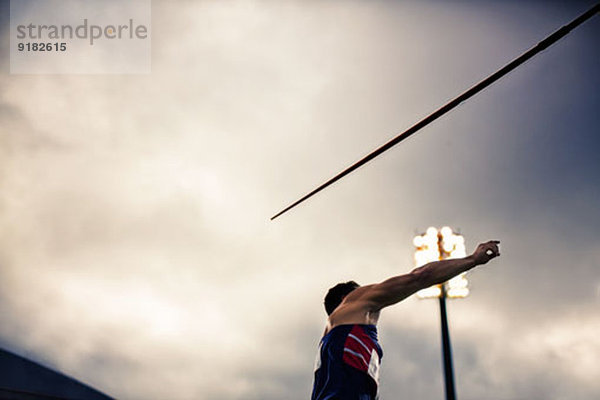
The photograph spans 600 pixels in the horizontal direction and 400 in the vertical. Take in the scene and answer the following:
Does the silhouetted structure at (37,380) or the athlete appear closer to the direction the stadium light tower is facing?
the athlete

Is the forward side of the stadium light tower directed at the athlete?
yes

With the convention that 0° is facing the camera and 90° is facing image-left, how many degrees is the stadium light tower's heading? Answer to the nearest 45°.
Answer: approximately 0°
